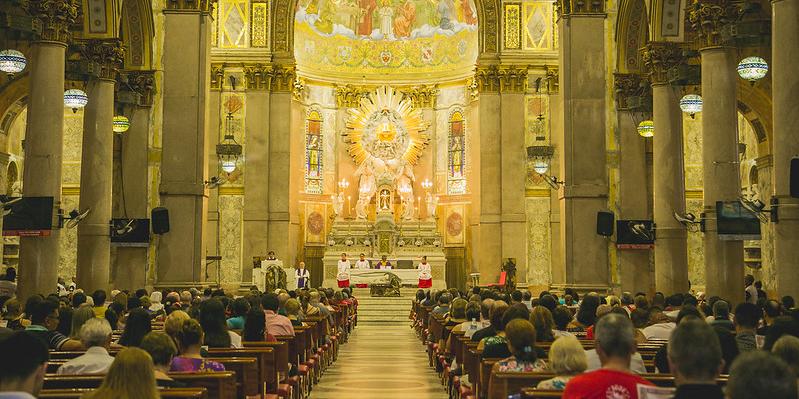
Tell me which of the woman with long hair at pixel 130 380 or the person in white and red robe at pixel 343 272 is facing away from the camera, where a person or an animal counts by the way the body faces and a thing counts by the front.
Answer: the woman with long hair

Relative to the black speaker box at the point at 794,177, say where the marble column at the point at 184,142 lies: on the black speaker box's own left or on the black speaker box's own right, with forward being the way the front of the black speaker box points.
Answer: on the black speaker box's own right

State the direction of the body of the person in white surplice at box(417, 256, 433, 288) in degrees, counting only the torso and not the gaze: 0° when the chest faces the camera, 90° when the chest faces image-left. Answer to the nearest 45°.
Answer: approximately 0°

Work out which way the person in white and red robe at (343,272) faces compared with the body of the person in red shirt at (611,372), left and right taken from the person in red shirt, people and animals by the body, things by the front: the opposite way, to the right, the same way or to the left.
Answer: the opposite way

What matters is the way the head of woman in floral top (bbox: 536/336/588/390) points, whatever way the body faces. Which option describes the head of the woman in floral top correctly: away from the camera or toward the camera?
away from the camera

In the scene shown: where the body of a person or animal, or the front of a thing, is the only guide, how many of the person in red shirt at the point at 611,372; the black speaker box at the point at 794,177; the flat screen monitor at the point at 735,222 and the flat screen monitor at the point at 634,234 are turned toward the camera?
3

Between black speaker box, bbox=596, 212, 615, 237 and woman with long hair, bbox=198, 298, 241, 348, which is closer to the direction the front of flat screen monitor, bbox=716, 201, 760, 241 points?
the woman with long hair

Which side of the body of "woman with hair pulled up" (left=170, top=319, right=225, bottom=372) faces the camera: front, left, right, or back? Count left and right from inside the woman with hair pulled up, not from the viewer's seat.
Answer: back

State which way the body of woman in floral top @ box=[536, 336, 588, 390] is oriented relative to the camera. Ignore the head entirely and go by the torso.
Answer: away from the camera

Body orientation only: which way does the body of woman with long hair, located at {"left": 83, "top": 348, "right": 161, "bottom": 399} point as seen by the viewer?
away from the camera

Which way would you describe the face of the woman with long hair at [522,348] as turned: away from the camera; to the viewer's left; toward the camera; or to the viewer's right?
away from the camera

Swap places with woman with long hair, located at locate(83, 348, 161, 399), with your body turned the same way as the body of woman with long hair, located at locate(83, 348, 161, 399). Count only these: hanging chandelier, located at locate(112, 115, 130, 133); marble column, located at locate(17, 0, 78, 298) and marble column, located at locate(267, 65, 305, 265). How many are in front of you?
3

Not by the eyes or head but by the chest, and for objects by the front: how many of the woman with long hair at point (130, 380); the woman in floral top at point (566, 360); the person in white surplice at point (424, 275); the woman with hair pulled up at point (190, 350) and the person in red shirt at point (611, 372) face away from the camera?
4

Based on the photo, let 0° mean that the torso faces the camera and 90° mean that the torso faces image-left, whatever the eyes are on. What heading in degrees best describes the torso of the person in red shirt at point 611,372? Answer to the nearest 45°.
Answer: approximately 180°
